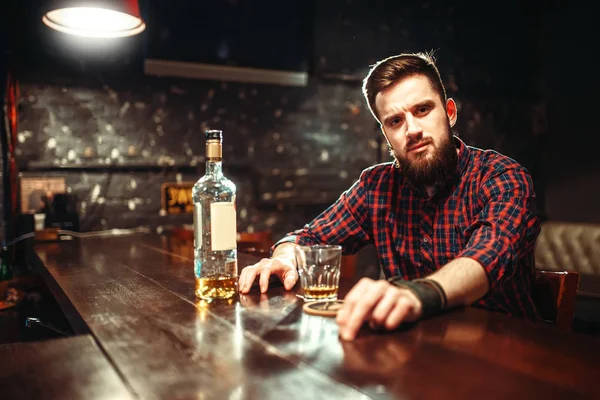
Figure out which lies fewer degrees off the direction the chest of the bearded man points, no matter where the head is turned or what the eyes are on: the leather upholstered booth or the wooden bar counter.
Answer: the wooden bar counter

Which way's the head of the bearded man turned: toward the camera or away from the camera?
toward the camera

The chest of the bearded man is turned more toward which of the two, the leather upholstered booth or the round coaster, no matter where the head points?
the round coaster

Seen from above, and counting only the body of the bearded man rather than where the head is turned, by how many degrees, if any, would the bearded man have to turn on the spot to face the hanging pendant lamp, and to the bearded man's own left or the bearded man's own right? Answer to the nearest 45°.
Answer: approximately 45° to the bearded man's own right

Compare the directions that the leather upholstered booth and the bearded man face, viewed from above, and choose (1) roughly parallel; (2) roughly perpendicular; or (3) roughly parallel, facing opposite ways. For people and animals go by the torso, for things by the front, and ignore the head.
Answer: roughly parallel

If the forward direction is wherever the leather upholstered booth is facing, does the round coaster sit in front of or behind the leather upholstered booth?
in front

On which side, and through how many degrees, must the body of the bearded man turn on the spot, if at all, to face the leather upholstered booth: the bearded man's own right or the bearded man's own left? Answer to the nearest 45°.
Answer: approximately 180°

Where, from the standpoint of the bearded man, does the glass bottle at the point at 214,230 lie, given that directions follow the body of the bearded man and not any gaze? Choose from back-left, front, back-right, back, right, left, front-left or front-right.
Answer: front

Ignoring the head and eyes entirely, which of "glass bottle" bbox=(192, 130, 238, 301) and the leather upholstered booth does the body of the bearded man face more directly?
the glass bottle

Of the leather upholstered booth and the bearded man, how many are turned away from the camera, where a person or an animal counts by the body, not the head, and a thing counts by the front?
0

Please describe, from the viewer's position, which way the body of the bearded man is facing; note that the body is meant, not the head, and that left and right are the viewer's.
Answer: facing the viewer and to the left of the viewer
